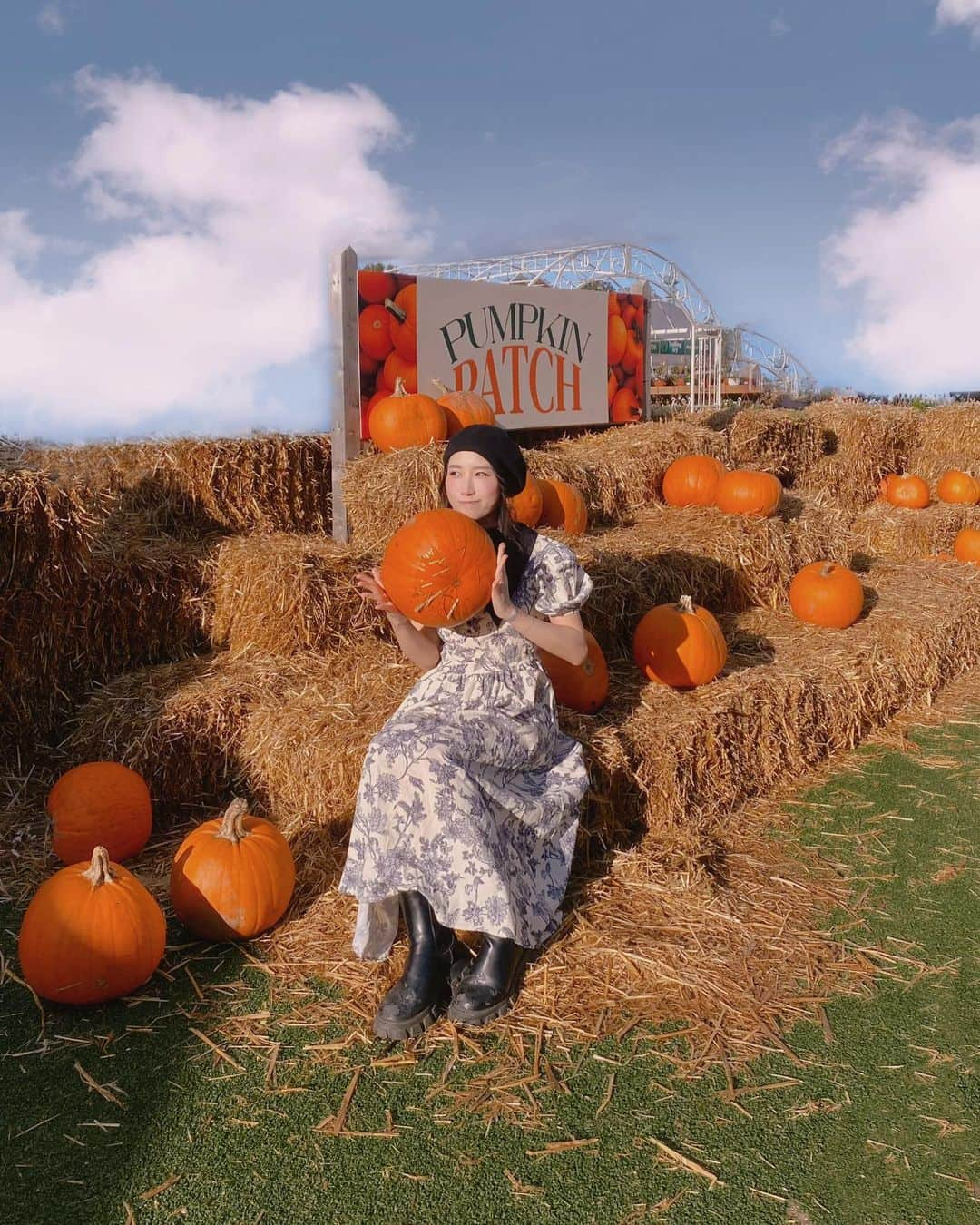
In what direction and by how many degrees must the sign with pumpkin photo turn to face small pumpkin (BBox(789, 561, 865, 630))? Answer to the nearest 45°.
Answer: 0° — it already faces it

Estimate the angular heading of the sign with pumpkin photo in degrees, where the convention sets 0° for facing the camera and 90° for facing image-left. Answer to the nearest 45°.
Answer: approximately 315°

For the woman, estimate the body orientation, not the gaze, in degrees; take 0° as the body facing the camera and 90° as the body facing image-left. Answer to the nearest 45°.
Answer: approximately 45°

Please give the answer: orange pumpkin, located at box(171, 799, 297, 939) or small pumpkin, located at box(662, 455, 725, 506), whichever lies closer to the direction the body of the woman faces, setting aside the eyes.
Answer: the orange pumpkin

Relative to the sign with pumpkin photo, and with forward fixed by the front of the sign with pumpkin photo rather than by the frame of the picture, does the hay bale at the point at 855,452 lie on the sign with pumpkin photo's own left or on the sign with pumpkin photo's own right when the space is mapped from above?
on the sign with pumpkin photo's own left

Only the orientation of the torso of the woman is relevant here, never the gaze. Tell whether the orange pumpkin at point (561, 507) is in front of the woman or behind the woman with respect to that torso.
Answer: behind

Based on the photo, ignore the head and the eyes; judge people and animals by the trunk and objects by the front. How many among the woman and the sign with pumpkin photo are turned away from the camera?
0

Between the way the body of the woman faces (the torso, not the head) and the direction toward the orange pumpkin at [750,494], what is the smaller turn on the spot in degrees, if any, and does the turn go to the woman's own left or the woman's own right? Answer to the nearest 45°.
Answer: approximately 180°

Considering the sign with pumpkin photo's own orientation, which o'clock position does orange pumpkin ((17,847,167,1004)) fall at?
The orange pumpkin is roughly at 2 o'clock from the sign with pumpkin photo.

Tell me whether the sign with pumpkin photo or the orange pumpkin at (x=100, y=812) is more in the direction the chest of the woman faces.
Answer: the orange pumpkin
